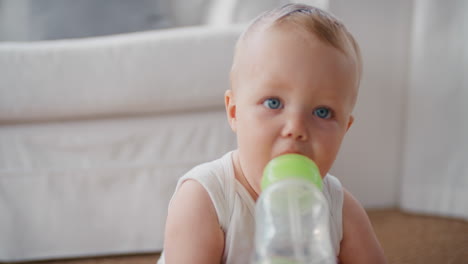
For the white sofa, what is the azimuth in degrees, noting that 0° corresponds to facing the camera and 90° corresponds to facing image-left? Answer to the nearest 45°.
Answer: approximately 0°

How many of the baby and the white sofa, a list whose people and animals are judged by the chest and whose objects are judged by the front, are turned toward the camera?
2
